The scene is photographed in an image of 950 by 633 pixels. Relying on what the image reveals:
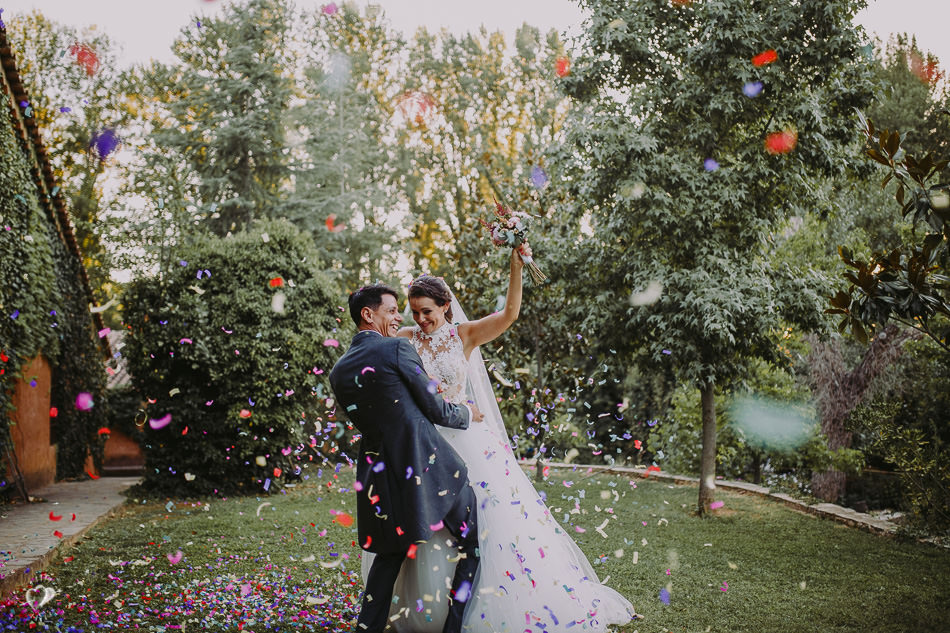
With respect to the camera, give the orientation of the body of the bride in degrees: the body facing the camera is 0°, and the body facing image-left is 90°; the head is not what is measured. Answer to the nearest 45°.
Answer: approximately 45°

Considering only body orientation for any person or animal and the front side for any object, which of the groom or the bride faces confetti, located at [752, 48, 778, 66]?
the groom

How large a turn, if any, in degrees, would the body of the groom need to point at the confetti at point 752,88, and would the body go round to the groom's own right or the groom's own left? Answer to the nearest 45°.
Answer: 0° — they already face it

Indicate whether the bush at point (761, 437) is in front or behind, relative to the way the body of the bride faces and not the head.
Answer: behind

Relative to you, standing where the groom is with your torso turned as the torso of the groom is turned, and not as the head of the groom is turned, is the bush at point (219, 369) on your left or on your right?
on your left

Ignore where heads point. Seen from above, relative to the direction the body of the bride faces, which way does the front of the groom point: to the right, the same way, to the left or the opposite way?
the opposite way

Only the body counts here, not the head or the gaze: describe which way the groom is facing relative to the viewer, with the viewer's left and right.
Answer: facing away from the viewer and to the right of the viewer
